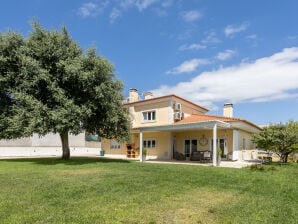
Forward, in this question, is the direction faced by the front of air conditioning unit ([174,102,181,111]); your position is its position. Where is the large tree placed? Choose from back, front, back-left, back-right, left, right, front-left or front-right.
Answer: right

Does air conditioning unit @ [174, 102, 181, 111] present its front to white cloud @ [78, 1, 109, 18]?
no

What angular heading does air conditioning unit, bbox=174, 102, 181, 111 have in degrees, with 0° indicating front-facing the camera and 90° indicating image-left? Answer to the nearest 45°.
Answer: approximately 315°

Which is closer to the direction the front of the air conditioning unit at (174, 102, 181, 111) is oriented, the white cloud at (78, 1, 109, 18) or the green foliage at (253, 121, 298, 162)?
the green foliage
